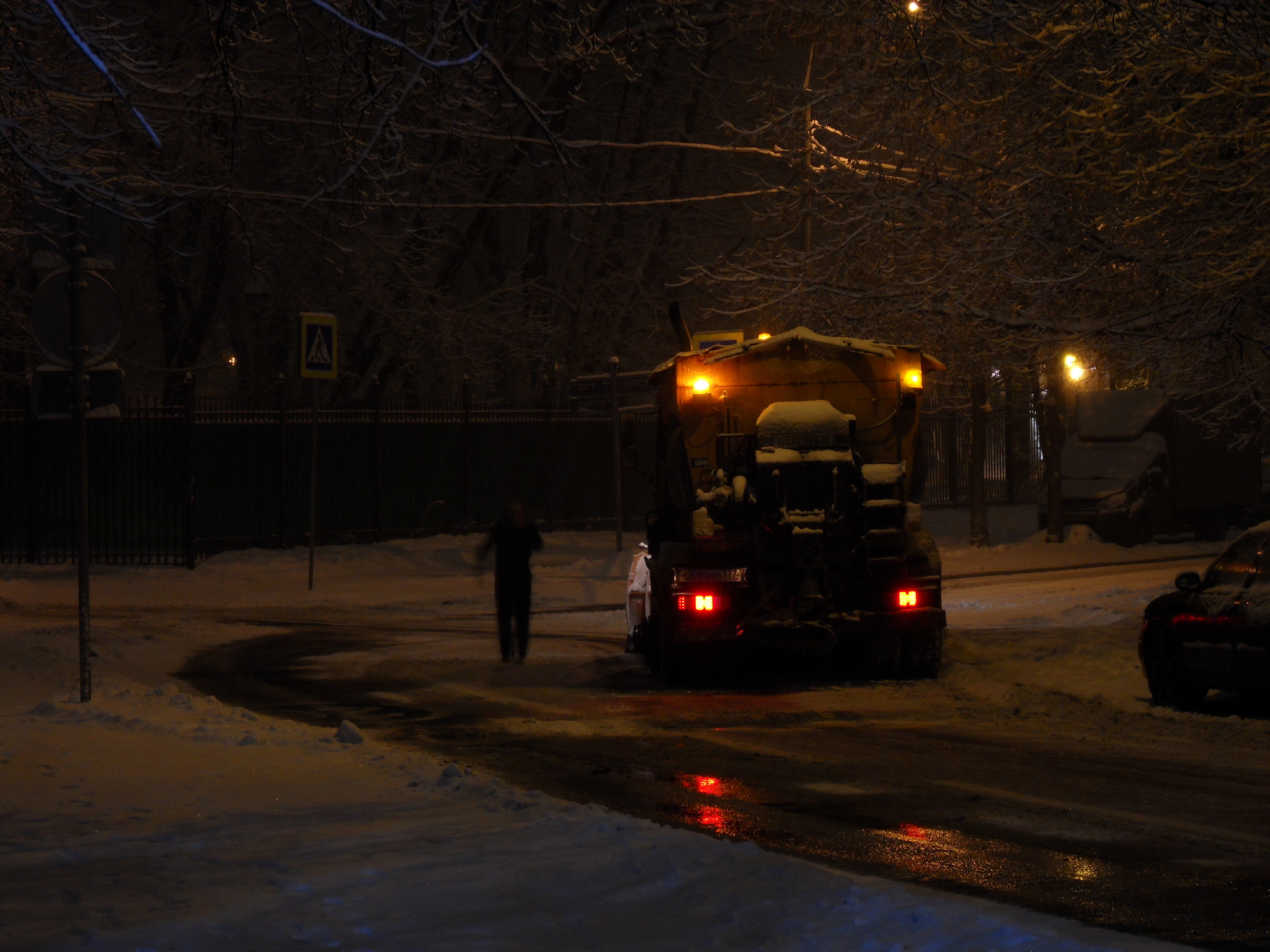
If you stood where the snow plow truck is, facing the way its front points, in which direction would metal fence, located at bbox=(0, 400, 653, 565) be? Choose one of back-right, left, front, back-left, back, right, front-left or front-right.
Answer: front-left

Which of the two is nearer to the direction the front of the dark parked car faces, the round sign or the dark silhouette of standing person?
the dark silhouette of standing person

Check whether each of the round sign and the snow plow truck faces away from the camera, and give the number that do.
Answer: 2

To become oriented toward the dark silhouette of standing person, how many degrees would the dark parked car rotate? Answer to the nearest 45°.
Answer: approximately 45° to its left

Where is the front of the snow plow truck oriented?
away from the camera

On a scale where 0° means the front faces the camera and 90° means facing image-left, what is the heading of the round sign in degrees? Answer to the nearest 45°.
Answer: approximately 180°

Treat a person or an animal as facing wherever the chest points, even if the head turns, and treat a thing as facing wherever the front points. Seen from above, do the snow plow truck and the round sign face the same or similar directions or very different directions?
same or similar directions

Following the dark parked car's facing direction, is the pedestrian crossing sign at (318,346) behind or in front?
in front

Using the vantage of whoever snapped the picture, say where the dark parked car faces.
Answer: facing away from the viewer and to the left of the viewer

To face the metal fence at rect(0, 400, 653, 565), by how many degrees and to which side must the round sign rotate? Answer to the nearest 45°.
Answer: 0° — it already faces it

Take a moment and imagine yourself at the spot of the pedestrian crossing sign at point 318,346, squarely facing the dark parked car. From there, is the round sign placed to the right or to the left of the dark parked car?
right

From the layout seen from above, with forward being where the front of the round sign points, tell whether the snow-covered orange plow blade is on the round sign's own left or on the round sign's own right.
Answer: on the round sign's own right

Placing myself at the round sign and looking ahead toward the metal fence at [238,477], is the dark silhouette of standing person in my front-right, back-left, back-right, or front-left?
front-right
